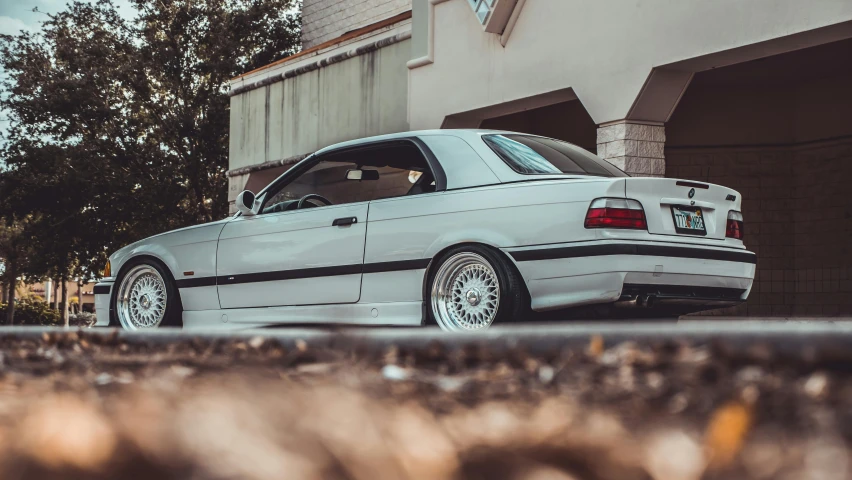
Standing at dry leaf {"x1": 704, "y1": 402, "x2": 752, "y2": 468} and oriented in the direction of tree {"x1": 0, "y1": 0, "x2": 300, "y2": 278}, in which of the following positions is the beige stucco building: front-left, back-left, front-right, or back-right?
front-right

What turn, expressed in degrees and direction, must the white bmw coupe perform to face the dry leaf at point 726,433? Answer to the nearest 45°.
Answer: approximately 135° to its left

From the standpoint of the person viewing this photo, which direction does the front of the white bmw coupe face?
facing away from the viewer and to the left of the viewer

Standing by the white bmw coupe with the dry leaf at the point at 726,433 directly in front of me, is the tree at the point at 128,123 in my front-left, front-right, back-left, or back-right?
back-right

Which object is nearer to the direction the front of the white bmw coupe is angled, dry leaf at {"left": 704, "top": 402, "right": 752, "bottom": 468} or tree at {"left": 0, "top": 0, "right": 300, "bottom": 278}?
the tree

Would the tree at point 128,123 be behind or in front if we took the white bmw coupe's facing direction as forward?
in front

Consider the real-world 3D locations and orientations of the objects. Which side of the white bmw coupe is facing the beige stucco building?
right
